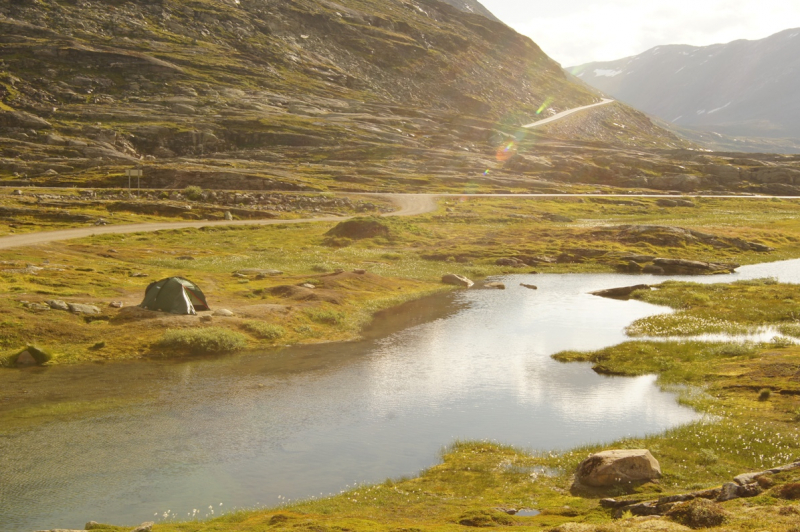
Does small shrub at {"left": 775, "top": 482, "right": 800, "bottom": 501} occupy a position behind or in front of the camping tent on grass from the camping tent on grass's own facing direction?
in front

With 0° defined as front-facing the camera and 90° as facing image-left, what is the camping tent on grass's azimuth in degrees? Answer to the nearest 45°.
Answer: approximately 315°

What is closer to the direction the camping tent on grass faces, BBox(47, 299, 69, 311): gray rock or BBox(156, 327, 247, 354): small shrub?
the small shrub

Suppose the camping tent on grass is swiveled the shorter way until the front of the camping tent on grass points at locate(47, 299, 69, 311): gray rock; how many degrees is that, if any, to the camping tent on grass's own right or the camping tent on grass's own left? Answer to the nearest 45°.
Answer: approximately 135° to the camping tent on grass's own right

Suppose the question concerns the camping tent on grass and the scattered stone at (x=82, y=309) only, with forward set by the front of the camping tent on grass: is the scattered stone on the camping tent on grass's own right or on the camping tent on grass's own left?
on the camping tent on grass's own right

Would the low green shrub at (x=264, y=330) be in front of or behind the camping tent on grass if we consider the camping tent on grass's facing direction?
in front

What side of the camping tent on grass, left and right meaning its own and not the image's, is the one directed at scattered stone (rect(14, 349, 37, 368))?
right

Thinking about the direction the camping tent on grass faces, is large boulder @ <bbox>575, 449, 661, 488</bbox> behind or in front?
in front

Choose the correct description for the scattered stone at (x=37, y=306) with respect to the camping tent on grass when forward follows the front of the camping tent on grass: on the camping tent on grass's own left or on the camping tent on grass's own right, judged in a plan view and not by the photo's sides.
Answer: on the camping tent on grass's own right
